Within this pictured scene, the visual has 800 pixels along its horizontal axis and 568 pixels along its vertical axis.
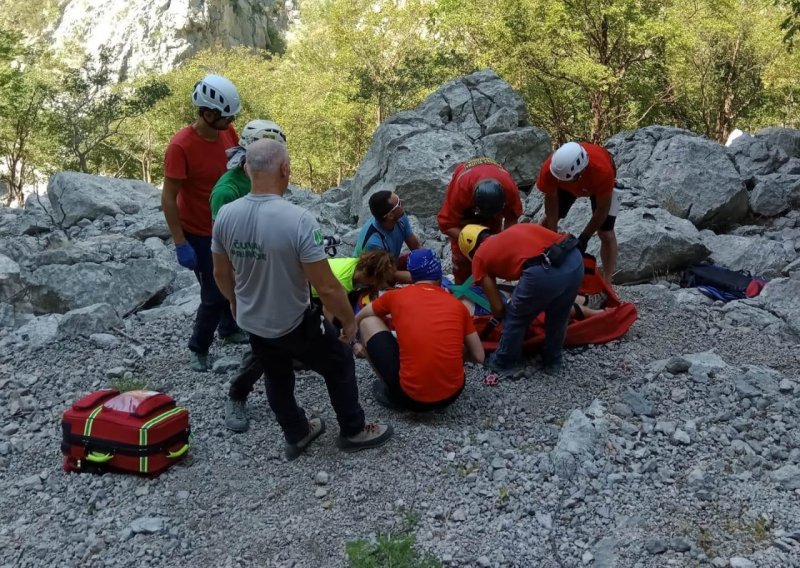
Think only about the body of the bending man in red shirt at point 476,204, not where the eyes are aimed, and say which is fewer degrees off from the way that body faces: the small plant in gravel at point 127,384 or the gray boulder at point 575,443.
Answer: the gray boulder

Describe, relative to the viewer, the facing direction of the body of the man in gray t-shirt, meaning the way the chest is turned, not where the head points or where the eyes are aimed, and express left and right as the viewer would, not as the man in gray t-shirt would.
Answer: facing away from the viewer and to the right of the viewer

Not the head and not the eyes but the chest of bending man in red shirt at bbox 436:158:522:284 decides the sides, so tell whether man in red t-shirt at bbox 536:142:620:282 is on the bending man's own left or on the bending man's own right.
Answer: on the bending man's own left

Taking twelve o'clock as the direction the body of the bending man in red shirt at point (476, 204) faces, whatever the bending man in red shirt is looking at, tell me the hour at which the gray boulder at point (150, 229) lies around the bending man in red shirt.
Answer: The gray boulder is roughly at 4 o'clock from the bending man in red shirt.

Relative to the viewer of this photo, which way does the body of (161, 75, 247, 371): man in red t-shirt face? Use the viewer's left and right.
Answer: facing the viewer and to the right of the viewer

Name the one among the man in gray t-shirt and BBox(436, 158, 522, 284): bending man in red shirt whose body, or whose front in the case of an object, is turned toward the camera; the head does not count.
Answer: the bending man in red shirt

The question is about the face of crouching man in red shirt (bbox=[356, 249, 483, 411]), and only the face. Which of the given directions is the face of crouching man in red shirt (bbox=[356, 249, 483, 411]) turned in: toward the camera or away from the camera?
away from the camera

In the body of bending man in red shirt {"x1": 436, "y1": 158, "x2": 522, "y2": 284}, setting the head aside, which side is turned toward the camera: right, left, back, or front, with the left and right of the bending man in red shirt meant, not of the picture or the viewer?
front

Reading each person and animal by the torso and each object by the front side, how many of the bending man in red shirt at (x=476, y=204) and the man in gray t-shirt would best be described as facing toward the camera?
1

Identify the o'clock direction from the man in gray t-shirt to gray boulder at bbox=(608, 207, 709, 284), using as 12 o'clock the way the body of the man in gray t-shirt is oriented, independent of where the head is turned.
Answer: The gray boulder is roughly at 12 o'clock from the man in gray t-shirt.

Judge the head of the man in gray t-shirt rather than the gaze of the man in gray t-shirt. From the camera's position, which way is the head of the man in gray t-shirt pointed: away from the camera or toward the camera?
away from the camera

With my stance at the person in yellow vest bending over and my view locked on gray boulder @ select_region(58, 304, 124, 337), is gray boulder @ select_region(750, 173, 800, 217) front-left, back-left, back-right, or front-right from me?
back-right

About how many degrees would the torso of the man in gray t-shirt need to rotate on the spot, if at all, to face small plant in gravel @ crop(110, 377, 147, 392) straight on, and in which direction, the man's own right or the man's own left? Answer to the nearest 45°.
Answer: approximately 90° to the man's own left

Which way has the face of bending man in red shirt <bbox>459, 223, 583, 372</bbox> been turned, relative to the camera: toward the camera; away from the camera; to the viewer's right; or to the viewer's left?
to the viewer's left

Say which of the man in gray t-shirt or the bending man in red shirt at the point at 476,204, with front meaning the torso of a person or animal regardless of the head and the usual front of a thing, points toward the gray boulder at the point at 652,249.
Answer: the man in gray t-shirt

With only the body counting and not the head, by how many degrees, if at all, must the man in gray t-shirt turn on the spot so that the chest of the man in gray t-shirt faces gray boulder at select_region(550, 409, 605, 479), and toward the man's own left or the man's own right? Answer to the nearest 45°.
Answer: approximately 45° to the man's own right
